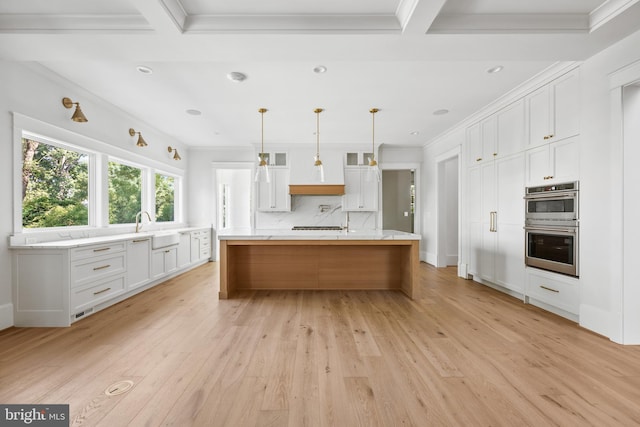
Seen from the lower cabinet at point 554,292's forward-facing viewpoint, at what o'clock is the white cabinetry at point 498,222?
The white cabinetry is roughly at 3 o'clock from the lower cabinet.

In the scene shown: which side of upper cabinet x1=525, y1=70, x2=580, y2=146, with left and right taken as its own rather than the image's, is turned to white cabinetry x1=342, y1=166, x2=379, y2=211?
right

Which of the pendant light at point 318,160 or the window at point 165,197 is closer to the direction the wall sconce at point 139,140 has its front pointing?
the pendant light

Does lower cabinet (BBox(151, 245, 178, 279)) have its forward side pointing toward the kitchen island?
yes

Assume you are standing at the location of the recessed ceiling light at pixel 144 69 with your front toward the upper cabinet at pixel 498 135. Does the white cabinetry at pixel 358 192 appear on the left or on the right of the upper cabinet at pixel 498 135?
left

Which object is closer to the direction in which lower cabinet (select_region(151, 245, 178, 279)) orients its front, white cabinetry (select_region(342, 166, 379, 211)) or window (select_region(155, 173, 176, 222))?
the white cabinetry

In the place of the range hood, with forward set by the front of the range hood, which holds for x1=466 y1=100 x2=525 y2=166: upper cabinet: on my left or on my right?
on my left

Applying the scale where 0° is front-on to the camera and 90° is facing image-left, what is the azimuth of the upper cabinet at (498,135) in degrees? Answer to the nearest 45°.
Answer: approximately 45°

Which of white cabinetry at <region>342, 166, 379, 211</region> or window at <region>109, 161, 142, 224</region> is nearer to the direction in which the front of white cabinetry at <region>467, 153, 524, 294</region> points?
the window

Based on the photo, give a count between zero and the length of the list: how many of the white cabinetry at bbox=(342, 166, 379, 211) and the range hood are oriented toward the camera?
2

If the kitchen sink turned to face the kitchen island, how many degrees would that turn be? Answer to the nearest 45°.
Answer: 0° — it already faces it
